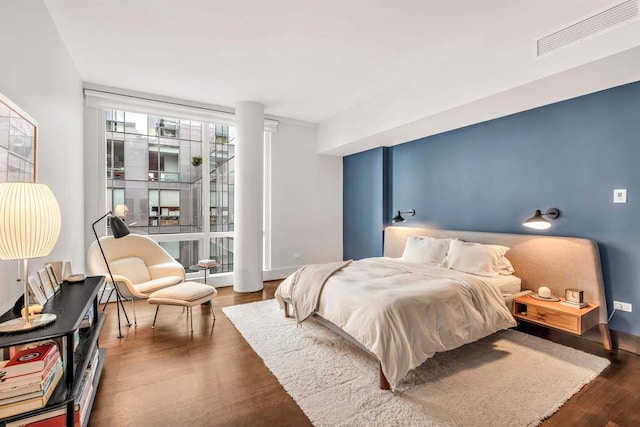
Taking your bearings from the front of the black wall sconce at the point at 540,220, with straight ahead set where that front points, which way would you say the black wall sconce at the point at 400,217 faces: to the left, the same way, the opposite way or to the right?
the same way

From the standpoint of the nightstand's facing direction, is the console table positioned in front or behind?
in front

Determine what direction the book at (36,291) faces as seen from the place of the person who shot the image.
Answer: facing the viewer and to the right of the viewer

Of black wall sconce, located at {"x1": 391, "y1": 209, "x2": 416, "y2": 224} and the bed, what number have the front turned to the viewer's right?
0

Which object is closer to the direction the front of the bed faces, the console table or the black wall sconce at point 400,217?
the console table

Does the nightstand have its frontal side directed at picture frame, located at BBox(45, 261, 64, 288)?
yes

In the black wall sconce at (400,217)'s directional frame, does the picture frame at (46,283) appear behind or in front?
in front

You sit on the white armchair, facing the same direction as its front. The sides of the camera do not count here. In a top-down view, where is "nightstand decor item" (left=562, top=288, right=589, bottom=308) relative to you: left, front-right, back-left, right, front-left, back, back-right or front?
front

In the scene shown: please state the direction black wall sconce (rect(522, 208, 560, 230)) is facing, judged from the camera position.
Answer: facing the viewer and to the left of the viewer

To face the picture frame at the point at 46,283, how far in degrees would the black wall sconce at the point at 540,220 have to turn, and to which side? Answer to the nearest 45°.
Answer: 0° — it already faces it

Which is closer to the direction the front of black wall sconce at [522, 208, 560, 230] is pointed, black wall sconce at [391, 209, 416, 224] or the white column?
the white column

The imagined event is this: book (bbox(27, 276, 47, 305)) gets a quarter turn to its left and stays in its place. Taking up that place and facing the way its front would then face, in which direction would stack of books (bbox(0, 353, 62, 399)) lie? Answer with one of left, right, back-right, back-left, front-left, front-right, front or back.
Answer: back-right

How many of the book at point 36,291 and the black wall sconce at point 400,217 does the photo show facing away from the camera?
0

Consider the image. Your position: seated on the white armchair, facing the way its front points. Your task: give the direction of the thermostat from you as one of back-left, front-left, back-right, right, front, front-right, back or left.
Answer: front

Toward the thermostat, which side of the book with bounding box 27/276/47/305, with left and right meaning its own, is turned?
front

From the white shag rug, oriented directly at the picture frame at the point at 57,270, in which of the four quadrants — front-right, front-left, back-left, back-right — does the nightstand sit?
back-right
